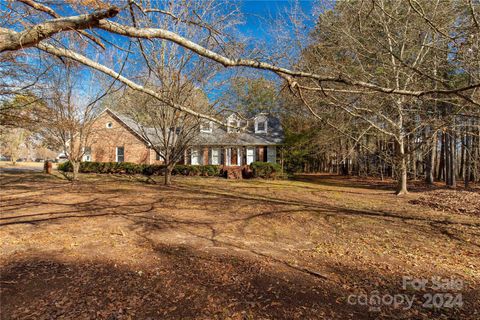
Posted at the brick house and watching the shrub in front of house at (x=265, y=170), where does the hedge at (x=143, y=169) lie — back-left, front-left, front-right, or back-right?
back-right

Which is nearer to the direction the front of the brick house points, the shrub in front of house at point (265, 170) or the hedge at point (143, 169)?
the shrub in front of house

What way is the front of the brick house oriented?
toward the camera

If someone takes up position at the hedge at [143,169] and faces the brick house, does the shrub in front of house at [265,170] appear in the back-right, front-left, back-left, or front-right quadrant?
front-right
